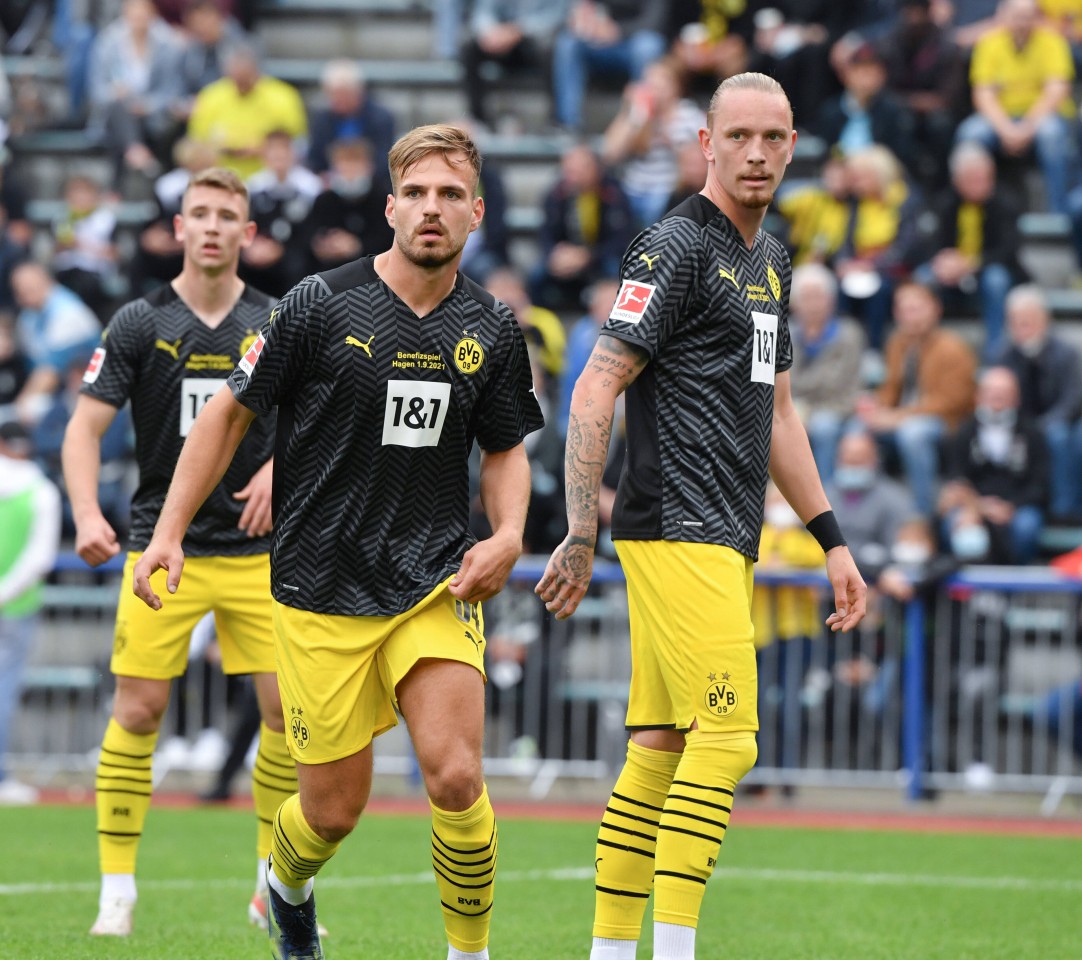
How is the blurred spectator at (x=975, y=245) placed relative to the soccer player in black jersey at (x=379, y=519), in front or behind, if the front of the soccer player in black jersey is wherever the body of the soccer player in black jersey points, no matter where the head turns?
behind

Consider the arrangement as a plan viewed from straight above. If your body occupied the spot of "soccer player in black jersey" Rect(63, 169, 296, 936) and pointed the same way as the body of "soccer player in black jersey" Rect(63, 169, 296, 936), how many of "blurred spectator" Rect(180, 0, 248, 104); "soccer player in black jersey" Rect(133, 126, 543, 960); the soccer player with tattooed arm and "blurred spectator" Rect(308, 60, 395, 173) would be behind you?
2

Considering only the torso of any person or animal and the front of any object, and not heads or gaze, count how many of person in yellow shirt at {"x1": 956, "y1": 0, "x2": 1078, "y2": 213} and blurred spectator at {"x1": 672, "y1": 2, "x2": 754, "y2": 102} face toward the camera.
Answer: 2

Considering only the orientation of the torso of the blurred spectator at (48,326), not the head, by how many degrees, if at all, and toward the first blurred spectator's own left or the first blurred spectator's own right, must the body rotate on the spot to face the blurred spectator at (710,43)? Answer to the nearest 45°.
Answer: approximately 135° to the first blurred spectator's own left

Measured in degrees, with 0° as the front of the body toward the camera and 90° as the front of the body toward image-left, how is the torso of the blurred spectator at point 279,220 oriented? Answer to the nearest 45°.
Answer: approximately 0°

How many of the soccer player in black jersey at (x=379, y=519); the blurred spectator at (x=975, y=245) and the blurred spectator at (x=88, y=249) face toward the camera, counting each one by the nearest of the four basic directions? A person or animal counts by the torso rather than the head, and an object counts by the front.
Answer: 3

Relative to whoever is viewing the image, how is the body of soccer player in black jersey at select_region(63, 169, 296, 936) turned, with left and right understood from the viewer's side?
facing the viewer

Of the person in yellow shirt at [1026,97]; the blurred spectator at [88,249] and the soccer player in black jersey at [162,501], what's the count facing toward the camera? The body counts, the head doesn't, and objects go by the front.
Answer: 3

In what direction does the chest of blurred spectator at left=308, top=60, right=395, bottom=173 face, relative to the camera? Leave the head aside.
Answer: toward the camera

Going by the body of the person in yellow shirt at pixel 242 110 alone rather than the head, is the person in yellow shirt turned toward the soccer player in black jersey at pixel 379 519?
yes
